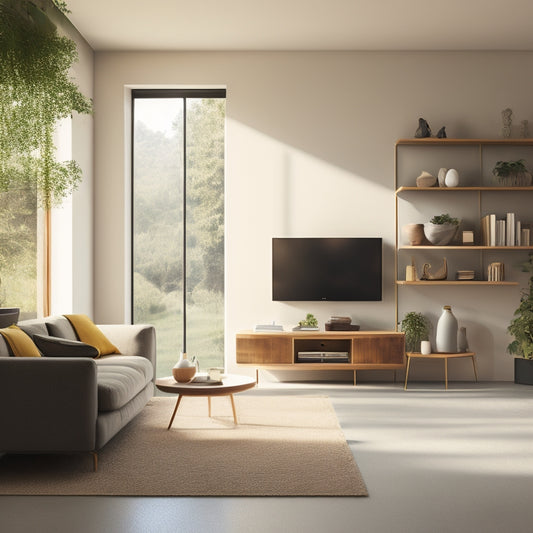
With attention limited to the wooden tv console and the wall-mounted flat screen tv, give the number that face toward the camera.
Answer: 2

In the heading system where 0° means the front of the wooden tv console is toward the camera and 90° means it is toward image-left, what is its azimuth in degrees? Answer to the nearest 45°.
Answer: approximately 0°

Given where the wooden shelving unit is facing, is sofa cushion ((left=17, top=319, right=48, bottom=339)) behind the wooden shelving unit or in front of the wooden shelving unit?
in front

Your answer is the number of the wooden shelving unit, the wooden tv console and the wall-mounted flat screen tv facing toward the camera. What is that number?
3

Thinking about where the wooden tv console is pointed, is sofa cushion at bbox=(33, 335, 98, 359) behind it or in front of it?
in front

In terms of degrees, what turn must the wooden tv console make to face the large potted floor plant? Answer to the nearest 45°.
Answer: approximately 90° to its left

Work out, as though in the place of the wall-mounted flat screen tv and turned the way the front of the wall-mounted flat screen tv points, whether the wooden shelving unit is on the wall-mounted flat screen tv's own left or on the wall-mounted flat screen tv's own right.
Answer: on the wall-mounted flat screen tv's own left

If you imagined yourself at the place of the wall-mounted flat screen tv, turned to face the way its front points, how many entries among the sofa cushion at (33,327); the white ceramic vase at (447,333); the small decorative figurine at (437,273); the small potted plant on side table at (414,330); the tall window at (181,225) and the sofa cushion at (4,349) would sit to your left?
3

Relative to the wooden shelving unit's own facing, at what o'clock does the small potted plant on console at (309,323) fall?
The small potted plant on console is roughly at 2 o'clock from the wooden shelving unit.
